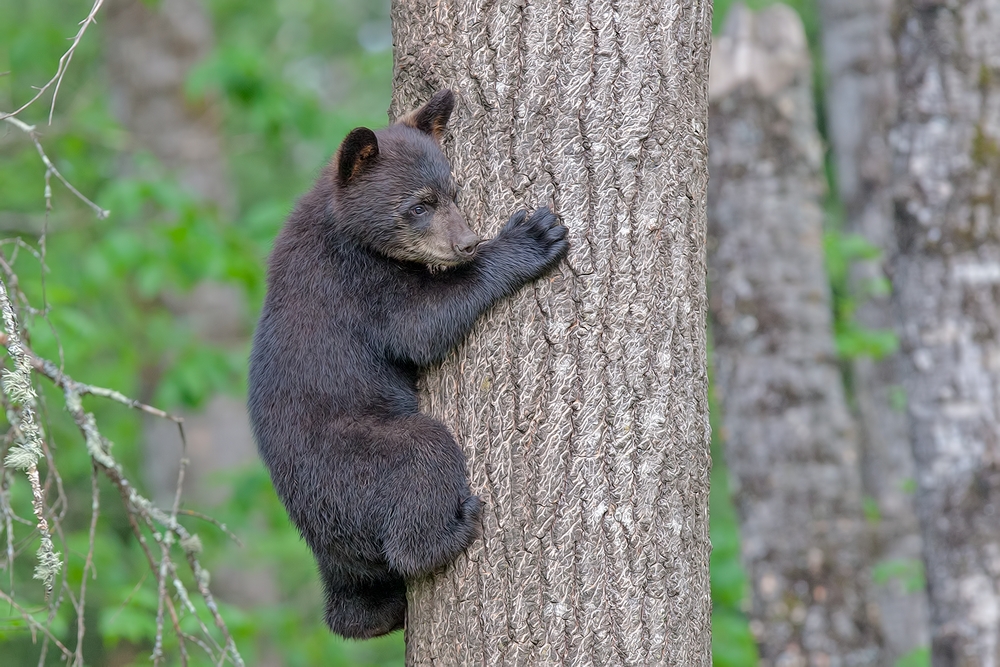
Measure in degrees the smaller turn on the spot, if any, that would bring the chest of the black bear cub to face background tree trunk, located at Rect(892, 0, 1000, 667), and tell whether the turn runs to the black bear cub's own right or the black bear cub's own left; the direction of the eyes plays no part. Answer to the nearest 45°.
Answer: approximately 45° to the black bear cub's own left

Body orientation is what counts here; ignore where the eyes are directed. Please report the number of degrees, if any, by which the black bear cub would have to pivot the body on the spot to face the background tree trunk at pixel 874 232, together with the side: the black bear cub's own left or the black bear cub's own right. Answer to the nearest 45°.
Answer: approximately 45° to the black bear cub's own left

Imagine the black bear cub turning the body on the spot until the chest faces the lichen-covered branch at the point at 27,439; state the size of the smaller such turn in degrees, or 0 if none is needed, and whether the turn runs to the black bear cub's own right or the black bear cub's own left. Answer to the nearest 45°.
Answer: approximately 135° to the black bear cub's own right

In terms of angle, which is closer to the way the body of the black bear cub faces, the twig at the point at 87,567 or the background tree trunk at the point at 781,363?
the background tree trunk

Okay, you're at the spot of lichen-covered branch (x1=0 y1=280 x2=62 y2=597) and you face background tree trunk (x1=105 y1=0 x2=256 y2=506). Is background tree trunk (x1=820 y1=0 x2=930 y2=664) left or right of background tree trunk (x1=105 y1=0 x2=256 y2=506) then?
right

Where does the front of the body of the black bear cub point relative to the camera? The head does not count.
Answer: to the viewer's right

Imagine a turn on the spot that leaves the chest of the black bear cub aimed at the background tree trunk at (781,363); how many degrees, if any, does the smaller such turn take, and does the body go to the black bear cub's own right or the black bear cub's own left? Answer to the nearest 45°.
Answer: approximately 45° to the black bear cub's own left
